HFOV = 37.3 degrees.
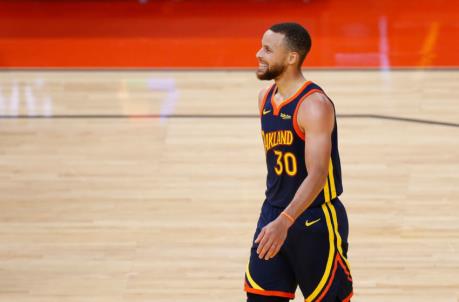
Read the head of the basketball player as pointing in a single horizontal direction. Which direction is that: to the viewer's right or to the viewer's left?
to the viewer's left

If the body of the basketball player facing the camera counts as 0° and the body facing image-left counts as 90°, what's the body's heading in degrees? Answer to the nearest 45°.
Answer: approximately 45°
